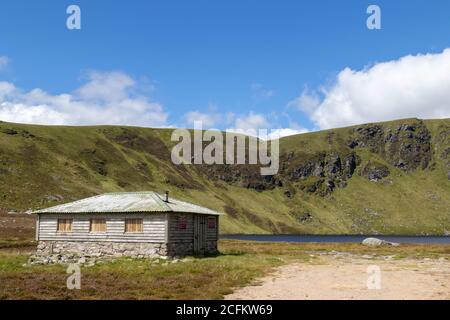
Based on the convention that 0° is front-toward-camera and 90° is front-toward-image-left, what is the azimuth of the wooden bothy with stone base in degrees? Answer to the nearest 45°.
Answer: approximately 315°
